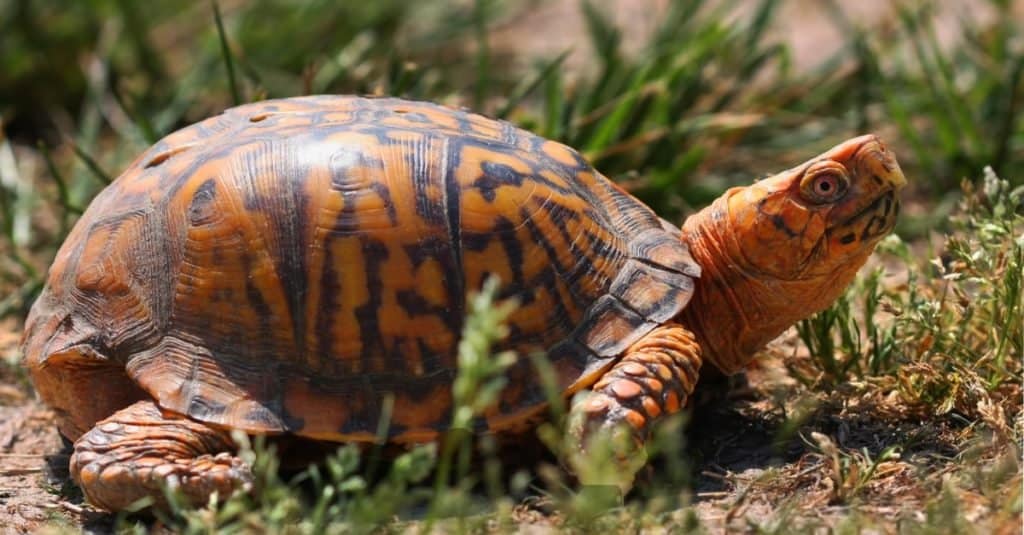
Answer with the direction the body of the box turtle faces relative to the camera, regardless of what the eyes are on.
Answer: to the viewer's right

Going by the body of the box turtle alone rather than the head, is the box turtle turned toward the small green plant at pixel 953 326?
yes
